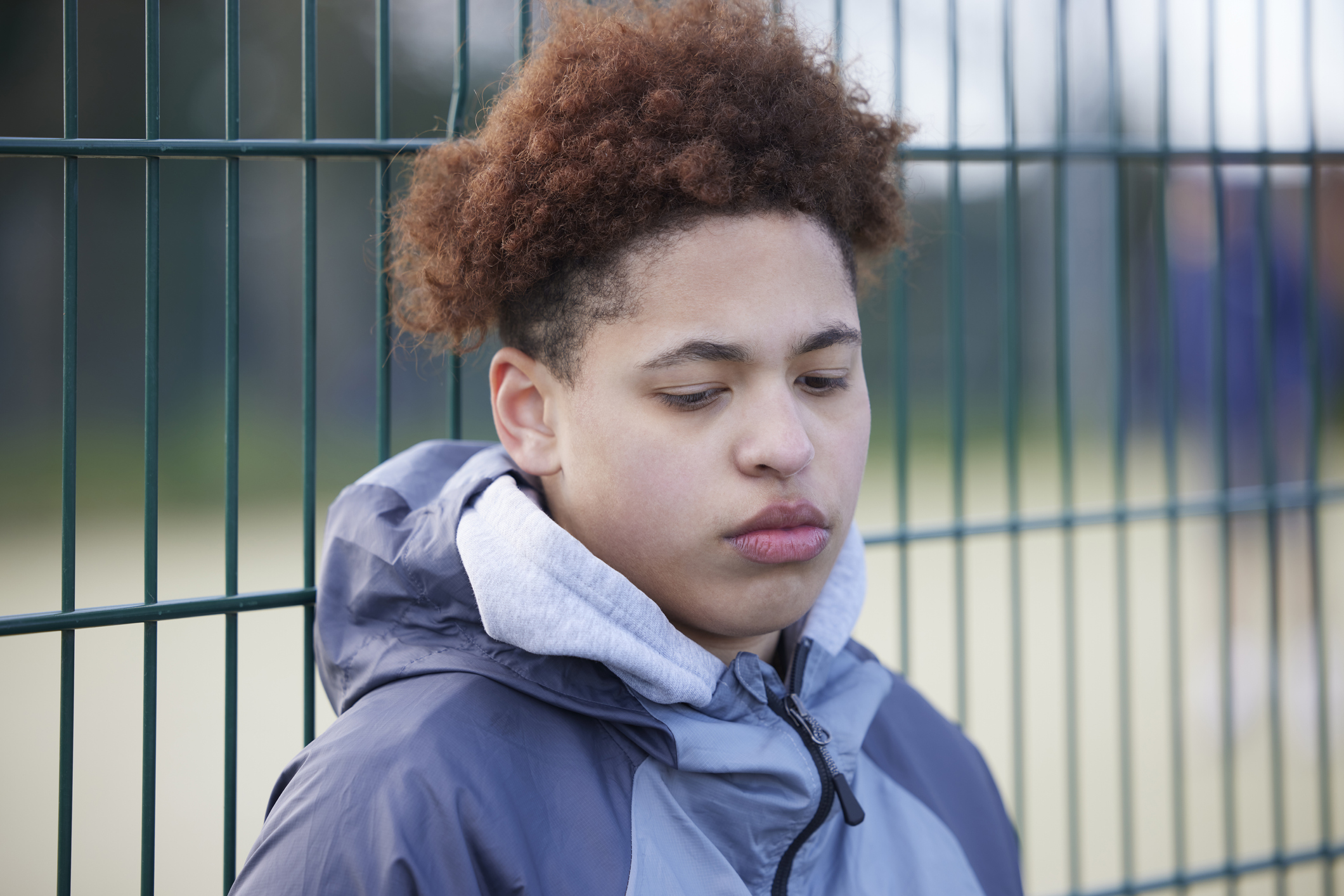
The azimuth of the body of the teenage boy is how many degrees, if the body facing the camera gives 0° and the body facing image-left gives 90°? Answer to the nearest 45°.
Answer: approximately 315°
